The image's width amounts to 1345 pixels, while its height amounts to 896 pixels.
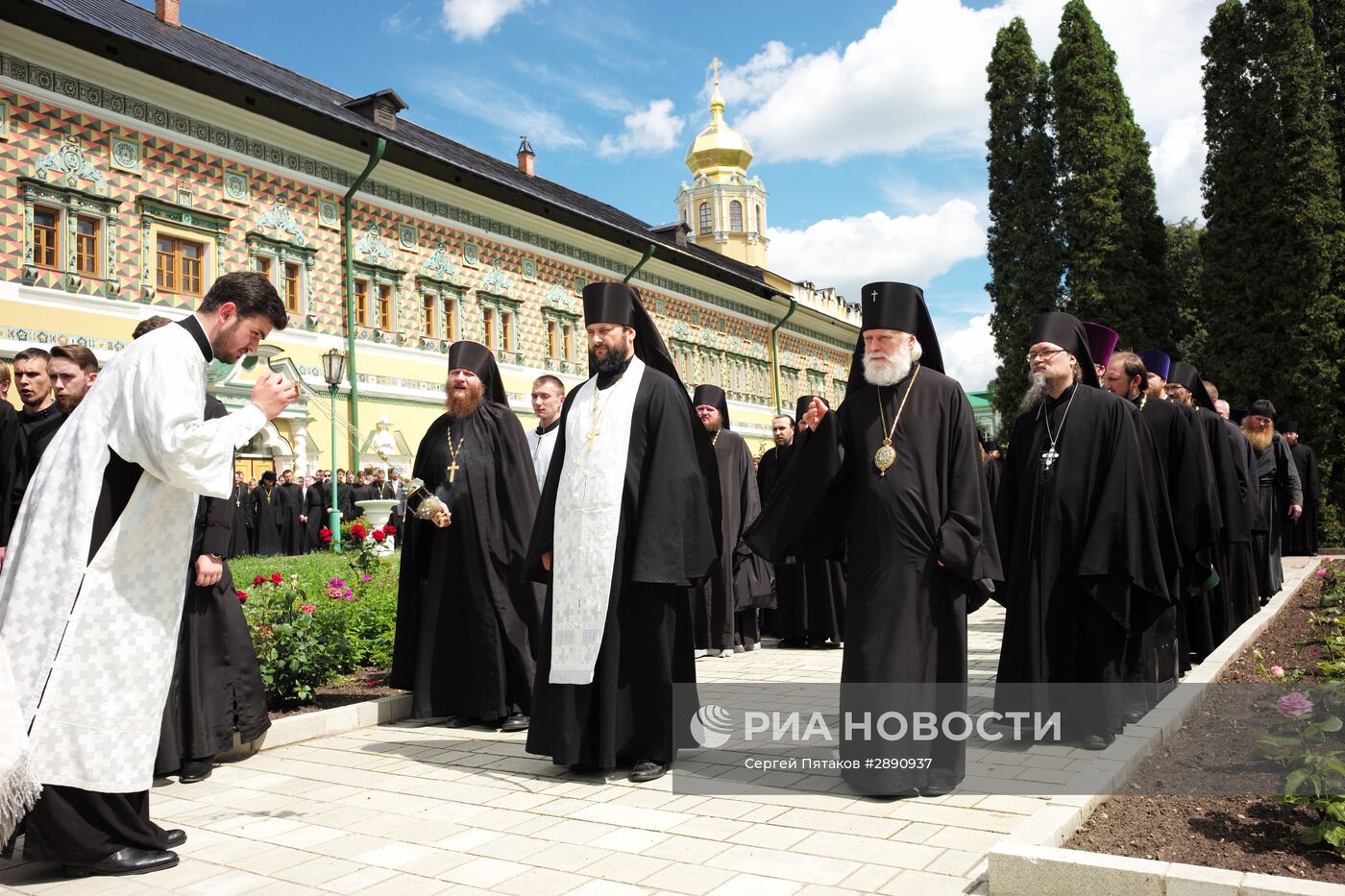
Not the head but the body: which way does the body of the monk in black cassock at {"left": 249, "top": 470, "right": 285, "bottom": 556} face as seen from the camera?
toward the camera

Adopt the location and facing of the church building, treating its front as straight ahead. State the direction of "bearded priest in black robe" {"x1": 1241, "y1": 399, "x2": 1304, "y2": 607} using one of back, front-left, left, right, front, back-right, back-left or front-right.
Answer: front

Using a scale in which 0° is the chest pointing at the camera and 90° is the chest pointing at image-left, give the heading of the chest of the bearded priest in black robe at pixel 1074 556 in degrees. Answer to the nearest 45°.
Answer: approximately 45°

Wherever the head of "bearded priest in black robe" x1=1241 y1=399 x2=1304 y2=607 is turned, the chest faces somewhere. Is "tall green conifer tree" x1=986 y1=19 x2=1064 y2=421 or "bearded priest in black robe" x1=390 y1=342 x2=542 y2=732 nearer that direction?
the bearded priest in black robe

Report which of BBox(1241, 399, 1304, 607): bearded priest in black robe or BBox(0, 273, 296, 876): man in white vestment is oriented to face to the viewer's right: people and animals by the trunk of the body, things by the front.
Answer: the man in white vestment

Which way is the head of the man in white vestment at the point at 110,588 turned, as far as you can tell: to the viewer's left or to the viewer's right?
to the viewer's right

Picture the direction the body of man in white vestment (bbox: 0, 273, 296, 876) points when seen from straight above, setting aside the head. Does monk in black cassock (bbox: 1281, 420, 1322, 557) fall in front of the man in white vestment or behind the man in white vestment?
in front

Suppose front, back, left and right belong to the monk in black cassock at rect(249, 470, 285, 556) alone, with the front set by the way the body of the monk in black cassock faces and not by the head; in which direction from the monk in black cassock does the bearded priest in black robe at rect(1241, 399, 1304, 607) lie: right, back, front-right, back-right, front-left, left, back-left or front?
front-left

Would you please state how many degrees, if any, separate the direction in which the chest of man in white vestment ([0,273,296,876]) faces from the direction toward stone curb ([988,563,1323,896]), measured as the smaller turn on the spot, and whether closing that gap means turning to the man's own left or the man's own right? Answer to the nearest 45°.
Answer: approximately 45° to the man's own right

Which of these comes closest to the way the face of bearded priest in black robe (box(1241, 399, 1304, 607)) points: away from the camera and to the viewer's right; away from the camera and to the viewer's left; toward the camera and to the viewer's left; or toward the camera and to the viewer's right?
toward the camera and to the viewer's left

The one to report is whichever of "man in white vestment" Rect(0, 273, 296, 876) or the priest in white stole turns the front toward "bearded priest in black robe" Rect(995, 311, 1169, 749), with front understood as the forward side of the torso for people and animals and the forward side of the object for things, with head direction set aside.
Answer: the man in white vestment

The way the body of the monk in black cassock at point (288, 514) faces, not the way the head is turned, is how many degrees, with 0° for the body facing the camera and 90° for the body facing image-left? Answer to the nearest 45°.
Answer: approximately 0°

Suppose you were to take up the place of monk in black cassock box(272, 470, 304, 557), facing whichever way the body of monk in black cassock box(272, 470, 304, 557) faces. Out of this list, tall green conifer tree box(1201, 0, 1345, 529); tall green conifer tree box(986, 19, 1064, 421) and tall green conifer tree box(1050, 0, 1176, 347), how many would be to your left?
3

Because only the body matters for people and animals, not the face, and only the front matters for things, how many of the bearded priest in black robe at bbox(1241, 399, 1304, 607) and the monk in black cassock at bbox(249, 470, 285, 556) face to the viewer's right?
0

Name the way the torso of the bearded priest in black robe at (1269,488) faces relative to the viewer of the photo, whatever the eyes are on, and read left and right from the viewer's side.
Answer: facing the viewer and to the left of the viewer

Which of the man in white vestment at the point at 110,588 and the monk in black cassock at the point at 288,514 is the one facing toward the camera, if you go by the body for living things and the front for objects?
the monk in black cassock

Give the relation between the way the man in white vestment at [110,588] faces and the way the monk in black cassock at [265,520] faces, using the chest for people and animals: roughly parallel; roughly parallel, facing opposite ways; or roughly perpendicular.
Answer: roughly perpendicular

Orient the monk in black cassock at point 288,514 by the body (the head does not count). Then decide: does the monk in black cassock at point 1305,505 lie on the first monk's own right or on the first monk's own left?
on the first monk's own left

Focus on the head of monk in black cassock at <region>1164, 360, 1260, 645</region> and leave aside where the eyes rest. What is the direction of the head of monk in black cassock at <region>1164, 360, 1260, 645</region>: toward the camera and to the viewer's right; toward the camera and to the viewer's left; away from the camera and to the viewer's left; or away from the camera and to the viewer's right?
toward the camera and to the viewer's left

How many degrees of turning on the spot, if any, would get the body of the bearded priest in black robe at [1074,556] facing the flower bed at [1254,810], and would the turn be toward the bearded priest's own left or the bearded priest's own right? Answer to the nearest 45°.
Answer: approximately 45° to the bearded priest's own left

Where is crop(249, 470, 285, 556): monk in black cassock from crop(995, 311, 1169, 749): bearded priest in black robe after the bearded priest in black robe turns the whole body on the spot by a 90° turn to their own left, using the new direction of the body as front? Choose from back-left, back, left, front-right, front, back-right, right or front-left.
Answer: back

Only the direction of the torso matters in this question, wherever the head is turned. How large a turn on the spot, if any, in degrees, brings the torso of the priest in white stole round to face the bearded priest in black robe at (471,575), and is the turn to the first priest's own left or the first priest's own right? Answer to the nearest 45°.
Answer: approximately 90° to the first priest's own right

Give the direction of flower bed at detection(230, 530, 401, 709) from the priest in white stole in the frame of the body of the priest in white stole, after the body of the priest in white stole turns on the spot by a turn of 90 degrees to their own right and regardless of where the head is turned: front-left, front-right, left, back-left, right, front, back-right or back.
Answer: front
